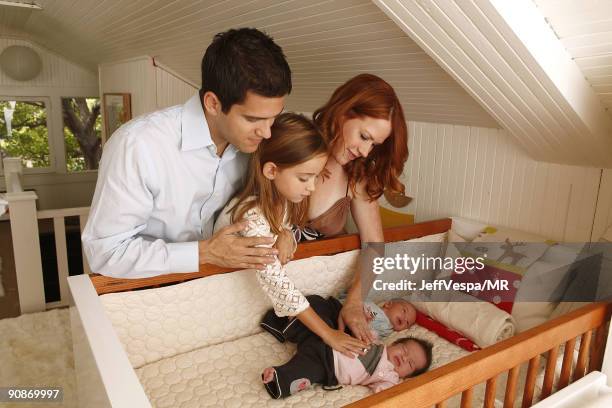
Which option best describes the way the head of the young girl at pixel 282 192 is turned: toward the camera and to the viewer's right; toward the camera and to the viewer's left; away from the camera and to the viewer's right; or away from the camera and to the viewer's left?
toward the camera and to the viewer's right

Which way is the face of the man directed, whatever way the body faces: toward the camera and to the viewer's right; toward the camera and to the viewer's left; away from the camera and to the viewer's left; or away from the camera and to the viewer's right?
toward the camera and to the viewer's right

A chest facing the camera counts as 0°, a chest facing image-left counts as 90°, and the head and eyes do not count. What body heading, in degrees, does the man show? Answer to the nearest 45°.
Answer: approximately 315°

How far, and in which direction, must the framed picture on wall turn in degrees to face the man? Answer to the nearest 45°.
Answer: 0° — it already faces them

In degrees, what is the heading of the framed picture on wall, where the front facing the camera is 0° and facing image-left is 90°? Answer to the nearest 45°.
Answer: approximately 0°

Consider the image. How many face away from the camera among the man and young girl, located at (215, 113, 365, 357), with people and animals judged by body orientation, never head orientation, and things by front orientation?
0

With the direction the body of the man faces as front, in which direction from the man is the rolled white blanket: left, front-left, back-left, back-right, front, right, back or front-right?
front-left

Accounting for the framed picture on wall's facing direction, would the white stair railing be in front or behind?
in front
